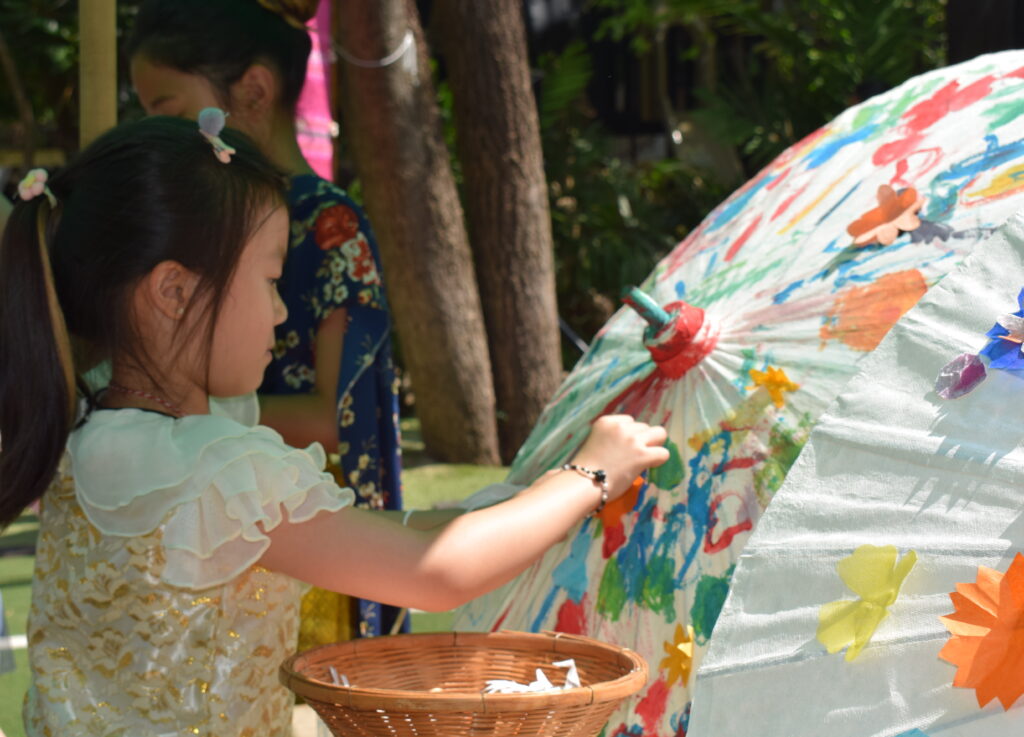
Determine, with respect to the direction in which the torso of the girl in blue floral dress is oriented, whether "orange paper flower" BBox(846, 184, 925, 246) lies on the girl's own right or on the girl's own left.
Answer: on the girl's own left

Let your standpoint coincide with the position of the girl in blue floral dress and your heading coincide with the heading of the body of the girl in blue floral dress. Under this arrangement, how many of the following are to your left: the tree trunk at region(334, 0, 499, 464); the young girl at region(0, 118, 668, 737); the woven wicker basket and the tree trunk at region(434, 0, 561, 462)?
2

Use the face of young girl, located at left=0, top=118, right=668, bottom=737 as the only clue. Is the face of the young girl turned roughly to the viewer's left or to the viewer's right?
to the viewer's right
